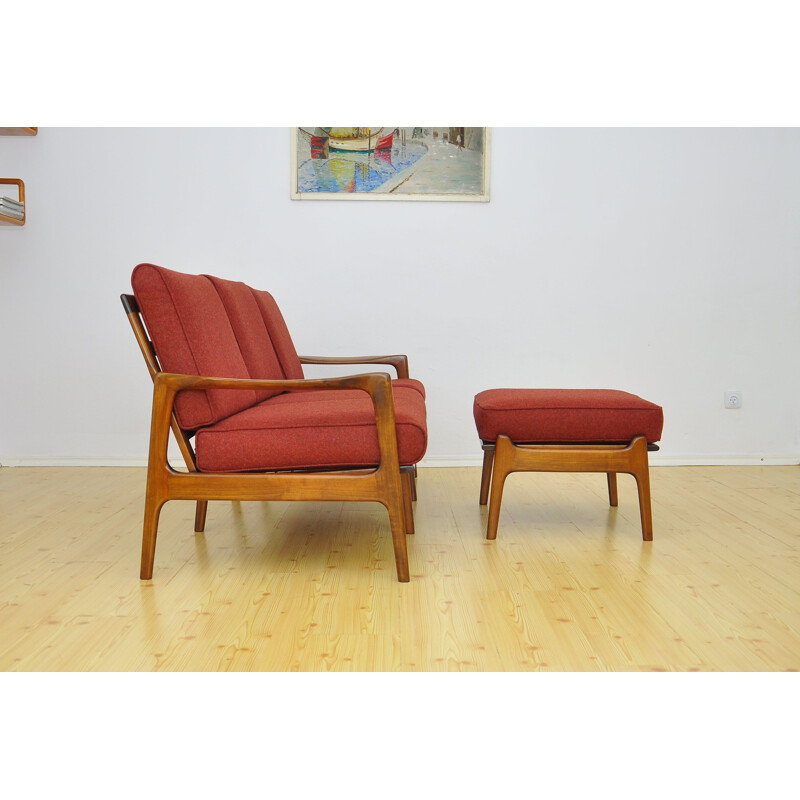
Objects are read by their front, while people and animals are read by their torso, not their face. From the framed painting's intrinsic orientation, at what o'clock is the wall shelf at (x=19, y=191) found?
The wall shelf is roughly at 3 o'clock from the framed painting.

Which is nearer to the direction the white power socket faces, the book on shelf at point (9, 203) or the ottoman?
the ottoman

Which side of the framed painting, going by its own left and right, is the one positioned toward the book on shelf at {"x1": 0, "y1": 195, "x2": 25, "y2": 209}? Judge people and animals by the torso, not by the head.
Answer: right

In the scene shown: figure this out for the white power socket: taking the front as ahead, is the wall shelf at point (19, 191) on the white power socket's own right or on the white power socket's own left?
on the white power socket's own right

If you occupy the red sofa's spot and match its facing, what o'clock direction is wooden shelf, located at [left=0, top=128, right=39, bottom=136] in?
The wooden shelf is roughly at 8 o'clock from the red sofa.

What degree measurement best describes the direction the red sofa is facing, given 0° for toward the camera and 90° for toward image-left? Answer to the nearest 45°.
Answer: approximately 270°

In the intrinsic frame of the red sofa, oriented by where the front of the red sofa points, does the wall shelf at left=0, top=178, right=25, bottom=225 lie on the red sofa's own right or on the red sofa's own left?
on the red sofa's own left

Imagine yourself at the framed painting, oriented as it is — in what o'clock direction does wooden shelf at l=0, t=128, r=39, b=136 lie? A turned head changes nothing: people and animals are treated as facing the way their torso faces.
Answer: The wooden shelf is roughly at 3 o'clock from the framed painting.

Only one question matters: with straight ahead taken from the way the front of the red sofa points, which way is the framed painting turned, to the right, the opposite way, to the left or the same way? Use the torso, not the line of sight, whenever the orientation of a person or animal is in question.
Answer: to the right

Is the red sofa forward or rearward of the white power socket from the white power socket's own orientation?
forward

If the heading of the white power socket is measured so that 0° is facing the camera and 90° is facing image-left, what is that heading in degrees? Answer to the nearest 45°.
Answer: approximately 0°

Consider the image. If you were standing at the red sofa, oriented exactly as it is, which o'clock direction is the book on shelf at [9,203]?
The book on shelf is roughly at 8 o'clock from the red sofa.
